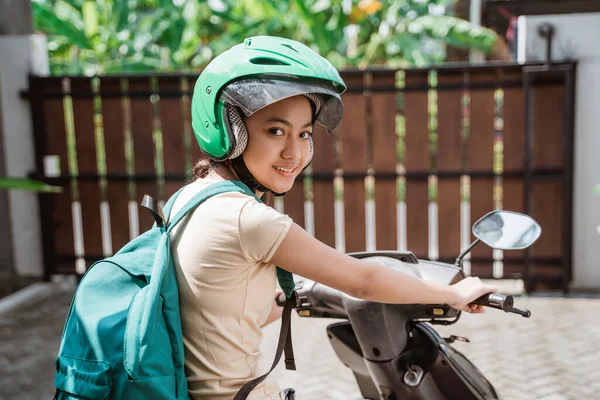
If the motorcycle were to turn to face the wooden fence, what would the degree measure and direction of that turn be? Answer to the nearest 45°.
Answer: approximately 45° to its left

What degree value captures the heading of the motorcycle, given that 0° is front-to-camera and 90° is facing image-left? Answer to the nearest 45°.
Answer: approximately 225°
